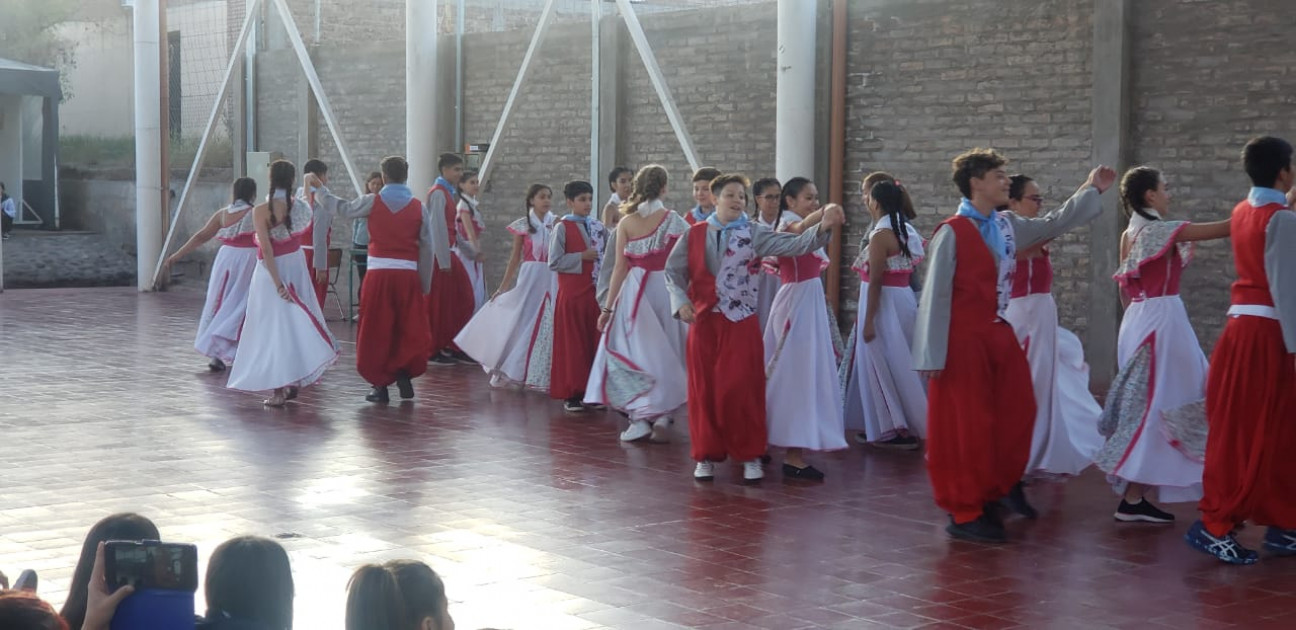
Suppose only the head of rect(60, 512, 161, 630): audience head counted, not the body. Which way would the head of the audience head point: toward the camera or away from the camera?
away from the camera

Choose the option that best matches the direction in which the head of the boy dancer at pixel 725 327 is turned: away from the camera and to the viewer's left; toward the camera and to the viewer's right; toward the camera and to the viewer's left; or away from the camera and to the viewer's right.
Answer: toward the camera and to the viewer's right

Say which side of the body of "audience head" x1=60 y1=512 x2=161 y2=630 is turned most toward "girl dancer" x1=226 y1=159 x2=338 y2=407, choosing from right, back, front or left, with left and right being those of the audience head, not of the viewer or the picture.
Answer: front

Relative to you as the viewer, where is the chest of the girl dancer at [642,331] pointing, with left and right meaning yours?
facing away from the viewer

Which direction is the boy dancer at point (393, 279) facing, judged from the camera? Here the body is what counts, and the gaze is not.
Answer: away from the camera

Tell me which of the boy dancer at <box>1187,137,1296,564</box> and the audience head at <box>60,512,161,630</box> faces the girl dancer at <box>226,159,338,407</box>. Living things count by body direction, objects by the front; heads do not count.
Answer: the audience head

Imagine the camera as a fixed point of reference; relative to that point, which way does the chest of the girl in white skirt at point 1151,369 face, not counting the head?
to the viewer's right

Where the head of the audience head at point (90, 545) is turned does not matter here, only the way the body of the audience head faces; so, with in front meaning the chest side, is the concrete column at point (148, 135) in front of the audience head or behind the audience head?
in front

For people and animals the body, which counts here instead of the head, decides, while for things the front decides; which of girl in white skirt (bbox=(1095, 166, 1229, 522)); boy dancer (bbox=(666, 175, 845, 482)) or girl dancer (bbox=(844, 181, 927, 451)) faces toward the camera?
the boy dancer

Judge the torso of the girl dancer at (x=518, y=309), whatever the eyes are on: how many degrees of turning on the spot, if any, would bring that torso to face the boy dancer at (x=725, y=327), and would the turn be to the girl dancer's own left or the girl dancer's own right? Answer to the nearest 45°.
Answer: approximately 45° to the girl dancer's own right

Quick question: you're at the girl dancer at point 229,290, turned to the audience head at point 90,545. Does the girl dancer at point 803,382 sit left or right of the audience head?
left
